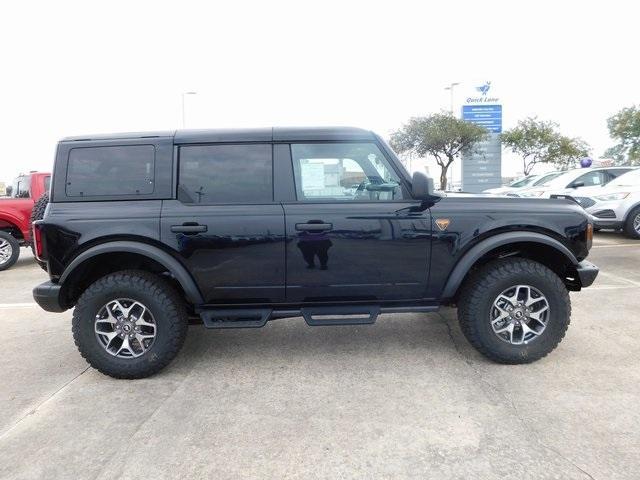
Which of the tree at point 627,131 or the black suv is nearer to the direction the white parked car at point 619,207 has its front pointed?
the black suv

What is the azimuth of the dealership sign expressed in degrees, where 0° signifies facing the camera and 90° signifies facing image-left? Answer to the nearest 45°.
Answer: approximately 0°

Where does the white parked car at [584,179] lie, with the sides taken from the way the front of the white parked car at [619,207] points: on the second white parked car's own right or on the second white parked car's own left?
on the second white parked car's own right

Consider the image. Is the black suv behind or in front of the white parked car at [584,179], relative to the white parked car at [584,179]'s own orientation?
in front

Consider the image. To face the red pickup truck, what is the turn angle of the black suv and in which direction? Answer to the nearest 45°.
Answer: approximately 135° to its left

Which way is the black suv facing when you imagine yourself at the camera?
facing to the right of the viewer

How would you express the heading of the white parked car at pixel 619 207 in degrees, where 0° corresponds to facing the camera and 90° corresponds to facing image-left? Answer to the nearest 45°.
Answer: approximately 45°

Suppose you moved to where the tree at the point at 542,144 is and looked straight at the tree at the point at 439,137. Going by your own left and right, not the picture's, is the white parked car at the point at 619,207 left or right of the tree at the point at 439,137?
left

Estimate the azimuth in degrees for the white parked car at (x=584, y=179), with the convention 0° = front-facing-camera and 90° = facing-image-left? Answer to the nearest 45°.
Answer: approximately 45°

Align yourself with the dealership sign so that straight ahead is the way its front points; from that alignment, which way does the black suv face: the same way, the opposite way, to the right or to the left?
to the left

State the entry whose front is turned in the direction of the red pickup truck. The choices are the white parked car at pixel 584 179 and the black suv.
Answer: the white parked car

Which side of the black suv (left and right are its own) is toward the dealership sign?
left

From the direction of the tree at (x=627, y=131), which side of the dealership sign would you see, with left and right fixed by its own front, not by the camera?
left

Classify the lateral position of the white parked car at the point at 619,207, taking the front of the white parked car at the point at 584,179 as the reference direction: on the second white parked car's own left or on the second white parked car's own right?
on the second white parked car's own left
